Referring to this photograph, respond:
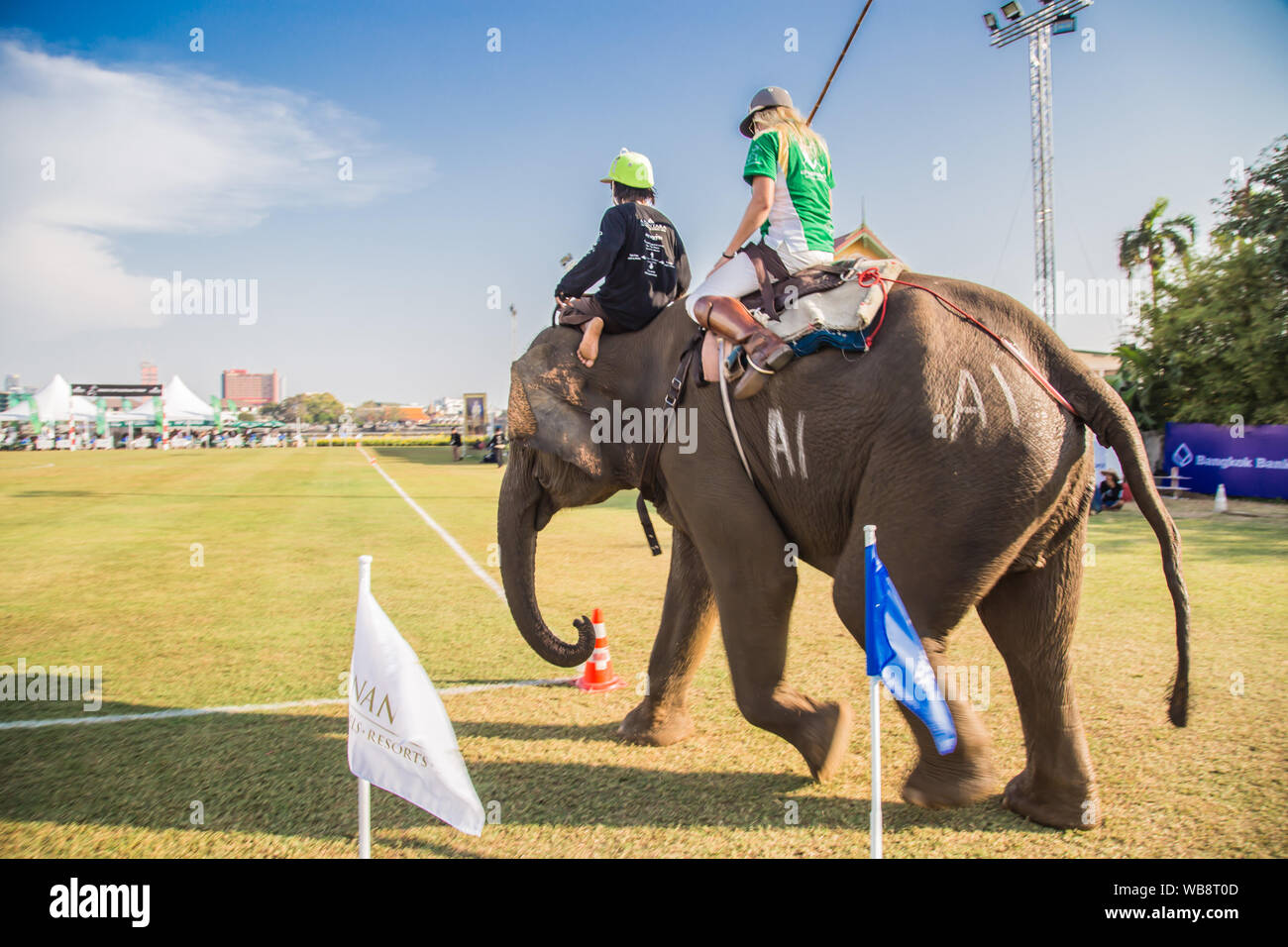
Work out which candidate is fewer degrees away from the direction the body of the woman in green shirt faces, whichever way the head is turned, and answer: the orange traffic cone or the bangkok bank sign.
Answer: the orange traffic cone

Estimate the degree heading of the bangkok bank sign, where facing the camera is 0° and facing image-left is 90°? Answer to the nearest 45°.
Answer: approximately 0°

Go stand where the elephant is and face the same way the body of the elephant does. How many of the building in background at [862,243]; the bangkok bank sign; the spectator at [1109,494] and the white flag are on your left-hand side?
1

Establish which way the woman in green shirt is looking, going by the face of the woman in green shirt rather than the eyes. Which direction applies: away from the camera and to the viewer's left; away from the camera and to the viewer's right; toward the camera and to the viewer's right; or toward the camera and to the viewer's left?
away from the camera and to the viewer's left

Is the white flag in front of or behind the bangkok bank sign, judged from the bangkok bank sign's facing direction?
in front

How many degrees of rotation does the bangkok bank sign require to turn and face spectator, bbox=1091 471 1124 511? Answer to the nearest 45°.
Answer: approximately 45° to its right

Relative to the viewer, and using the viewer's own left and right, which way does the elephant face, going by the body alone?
facing away from the viewer and to the left of the viewer

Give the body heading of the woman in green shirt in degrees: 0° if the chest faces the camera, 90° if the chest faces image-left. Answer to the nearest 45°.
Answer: approximately 135°

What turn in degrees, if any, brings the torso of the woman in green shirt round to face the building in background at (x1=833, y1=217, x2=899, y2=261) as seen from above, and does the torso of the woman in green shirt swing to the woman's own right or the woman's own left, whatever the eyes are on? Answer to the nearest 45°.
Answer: approximately 45° to the woman's own right

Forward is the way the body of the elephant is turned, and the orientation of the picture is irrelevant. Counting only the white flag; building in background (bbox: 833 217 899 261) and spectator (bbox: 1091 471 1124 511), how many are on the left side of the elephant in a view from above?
1

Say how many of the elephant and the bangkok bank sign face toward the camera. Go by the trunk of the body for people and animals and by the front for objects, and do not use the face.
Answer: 1
